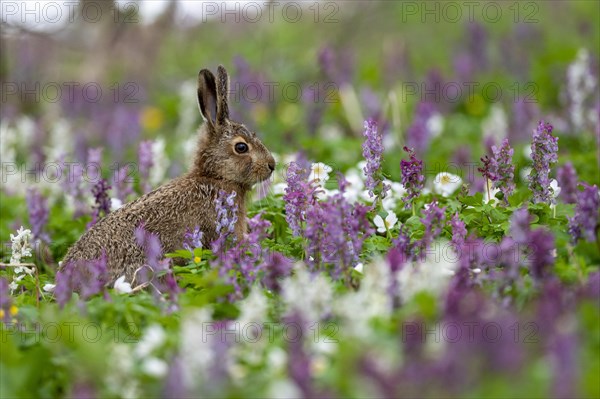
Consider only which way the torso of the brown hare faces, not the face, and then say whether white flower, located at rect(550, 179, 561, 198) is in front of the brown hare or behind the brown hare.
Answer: in front

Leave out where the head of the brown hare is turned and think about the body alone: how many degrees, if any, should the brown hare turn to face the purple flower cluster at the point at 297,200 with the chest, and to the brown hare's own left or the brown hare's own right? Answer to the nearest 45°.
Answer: approximately 45° to the brown hare's own right

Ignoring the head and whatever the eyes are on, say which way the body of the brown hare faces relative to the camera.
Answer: to the viewer's right

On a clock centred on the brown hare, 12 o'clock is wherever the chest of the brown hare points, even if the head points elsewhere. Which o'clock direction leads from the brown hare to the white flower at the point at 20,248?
The white flower is roughly at 5 o'clock from the brown hare.

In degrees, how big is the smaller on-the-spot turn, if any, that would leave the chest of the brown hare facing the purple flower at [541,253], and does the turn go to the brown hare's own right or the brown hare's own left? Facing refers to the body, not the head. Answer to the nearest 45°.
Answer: approximately 45° to the brown hare's own right

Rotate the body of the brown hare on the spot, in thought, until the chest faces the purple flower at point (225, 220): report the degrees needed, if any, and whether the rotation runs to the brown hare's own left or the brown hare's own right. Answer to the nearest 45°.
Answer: approximately 90° to the brown hare's own right

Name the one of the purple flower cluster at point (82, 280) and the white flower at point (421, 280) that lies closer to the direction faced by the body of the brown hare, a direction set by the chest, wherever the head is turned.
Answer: the white flower

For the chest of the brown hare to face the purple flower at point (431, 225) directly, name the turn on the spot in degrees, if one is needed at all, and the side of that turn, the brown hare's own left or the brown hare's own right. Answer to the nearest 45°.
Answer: approximately 45° to the brown hare's own right

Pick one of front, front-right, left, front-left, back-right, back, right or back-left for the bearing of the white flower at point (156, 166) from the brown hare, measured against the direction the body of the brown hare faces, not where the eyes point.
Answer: left

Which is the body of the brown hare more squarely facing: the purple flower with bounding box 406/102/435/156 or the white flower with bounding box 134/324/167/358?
the purple flower

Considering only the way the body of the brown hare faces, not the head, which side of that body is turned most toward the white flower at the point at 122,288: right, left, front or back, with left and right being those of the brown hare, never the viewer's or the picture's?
right

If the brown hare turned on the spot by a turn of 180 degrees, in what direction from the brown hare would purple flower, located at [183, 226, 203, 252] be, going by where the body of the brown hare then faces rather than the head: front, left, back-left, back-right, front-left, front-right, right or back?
left

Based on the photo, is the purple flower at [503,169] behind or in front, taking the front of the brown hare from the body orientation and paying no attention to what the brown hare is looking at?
in front
